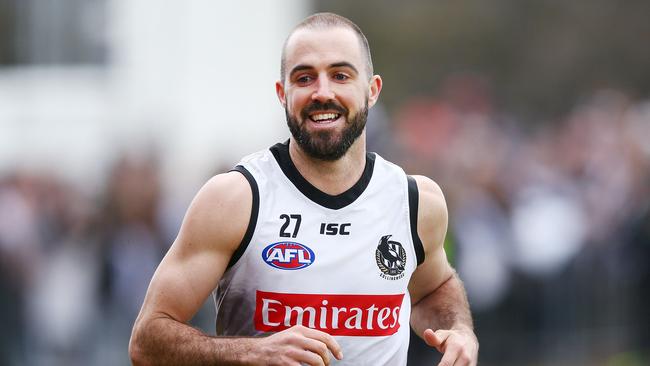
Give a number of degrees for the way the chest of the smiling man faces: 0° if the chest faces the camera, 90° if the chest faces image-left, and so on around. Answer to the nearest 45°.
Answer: approximately 0°
